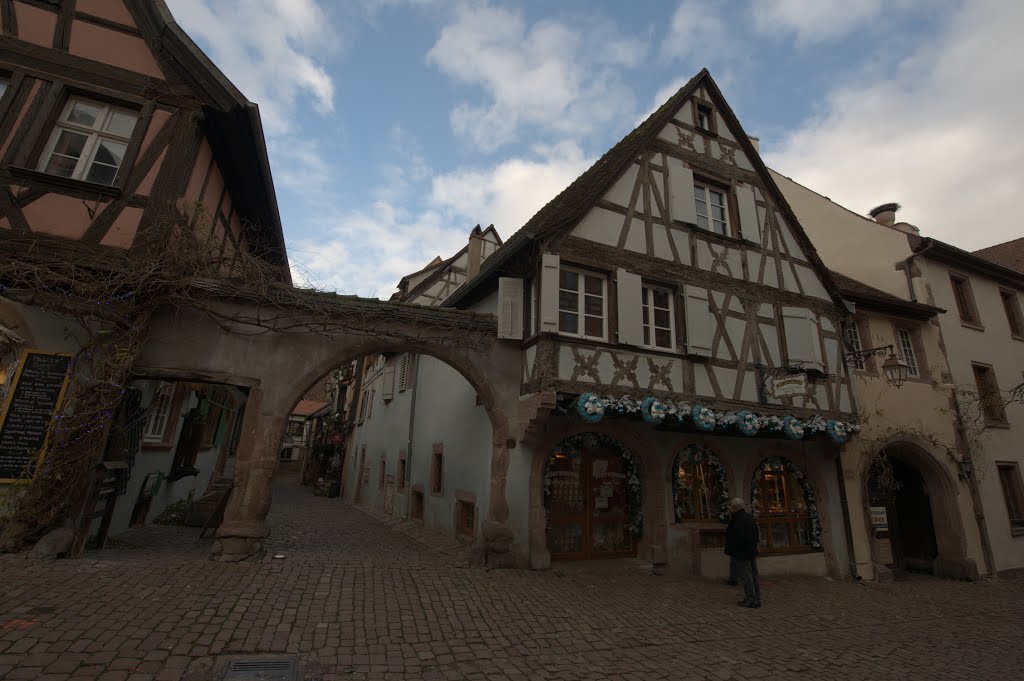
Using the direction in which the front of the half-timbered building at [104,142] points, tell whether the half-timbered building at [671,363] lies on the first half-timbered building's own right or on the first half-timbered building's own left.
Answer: on the first half-timbered building's own left

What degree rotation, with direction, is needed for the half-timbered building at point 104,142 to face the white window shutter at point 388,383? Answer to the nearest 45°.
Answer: approximately 135° to its left

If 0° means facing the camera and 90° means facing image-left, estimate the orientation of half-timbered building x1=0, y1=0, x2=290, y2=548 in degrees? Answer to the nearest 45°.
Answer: approximately 0°

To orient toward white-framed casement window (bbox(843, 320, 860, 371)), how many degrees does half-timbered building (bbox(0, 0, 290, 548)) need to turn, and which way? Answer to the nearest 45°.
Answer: approximately 90° to its left

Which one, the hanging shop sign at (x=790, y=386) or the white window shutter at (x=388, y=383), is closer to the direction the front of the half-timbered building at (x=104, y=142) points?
the hanging shop sign

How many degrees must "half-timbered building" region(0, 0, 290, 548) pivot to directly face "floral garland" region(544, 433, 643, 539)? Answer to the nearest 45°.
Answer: approximately 90° to its left

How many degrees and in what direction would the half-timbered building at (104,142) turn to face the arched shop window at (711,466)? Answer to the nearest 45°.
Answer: approximately 90° to its left

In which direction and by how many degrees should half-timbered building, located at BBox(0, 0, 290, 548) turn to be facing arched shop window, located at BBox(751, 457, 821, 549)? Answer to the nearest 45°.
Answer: approximately 90° to its left

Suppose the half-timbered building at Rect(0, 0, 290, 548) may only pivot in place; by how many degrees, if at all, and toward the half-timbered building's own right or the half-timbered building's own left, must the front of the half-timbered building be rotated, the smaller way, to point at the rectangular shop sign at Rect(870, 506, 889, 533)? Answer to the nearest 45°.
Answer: approximately 90° to the half-timbered building's own left
